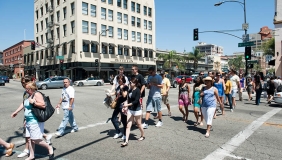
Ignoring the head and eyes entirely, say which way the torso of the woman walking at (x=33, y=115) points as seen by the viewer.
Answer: to the viewer's left

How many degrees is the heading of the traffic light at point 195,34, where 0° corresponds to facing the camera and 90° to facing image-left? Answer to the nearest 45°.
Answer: approximately 0°

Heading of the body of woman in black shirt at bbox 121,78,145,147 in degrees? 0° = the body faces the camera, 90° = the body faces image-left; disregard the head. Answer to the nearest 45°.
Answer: approximately 45°

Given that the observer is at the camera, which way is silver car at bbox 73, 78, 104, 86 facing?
facing to the left of the viewer

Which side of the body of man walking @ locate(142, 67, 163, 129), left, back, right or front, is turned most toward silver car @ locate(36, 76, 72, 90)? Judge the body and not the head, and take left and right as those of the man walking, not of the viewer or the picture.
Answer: right

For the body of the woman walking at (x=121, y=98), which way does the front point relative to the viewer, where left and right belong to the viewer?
facing the viewer and to the left of the viewer
